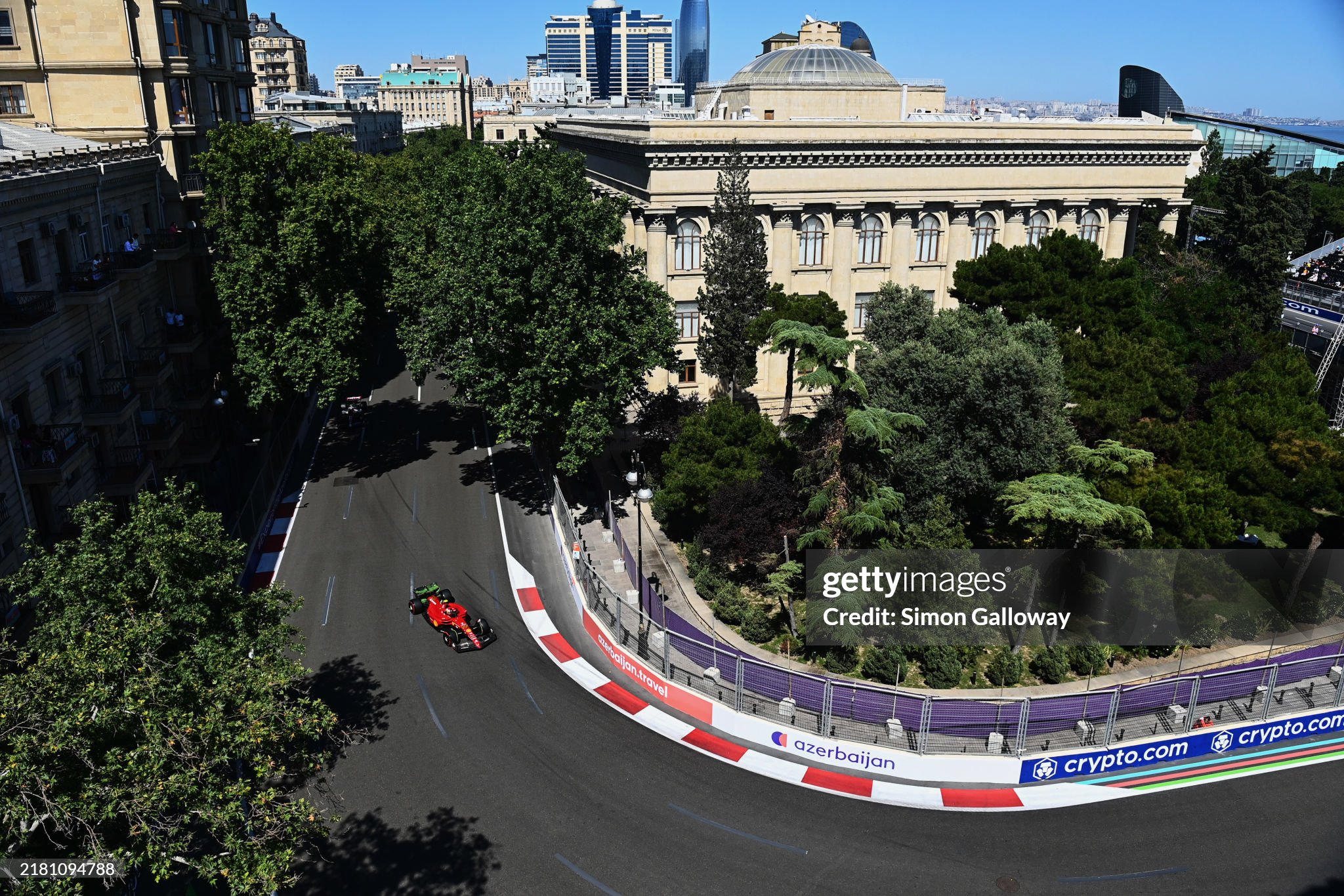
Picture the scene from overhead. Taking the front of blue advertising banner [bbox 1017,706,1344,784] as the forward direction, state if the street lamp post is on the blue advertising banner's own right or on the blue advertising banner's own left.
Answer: on the blue advertising banner's own right

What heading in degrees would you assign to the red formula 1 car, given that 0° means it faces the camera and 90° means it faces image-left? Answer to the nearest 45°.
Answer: approximately 315°

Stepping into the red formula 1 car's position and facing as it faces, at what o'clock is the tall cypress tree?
The tall cypress tree is roughly at 9 o'clock from the red formula 1 car.

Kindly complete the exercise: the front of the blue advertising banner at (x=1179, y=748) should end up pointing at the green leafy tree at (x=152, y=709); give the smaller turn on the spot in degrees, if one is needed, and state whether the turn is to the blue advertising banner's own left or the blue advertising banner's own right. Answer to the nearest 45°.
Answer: approximately 45° to the blue advertising banner's own right

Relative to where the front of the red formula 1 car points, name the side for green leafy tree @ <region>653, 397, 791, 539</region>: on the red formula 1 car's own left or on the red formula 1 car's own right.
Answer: on the red formula 1 car's own left

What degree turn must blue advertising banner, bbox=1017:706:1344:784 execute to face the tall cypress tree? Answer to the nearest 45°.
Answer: approximately 135° to its right

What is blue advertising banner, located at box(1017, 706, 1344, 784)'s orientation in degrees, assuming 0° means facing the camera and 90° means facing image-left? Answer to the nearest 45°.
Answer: approximately 0°

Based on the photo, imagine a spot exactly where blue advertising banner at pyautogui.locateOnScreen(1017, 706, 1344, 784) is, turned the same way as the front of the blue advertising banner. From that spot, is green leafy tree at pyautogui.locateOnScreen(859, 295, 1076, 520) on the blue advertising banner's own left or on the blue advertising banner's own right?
on the blue advertising banner's own right

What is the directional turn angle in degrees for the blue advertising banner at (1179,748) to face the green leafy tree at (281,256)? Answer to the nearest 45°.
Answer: approximately 90° to its right

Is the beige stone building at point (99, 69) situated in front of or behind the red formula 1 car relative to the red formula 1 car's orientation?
behind
